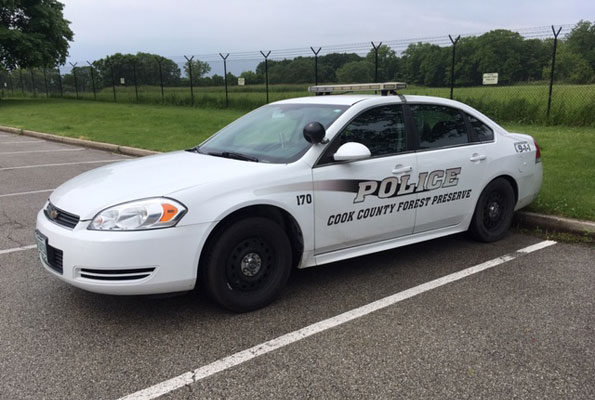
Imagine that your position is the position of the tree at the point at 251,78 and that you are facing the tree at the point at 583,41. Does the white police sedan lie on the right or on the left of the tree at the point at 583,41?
right

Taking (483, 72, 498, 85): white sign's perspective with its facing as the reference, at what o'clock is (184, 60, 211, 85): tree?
The tree is roughly at 4 o'clock from the white sign.

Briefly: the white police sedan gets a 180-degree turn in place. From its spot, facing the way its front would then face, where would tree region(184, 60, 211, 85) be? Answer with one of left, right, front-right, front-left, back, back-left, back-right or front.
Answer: front-left

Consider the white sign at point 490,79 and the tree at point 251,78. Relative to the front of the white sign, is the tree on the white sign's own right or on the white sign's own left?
on the white sign's own right

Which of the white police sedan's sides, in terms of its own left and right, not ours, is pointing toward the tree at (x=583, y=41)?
back

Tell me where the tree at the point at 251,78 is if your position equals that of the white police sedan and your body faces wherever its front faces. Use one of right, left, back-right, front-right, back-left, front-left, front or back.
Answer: back-right

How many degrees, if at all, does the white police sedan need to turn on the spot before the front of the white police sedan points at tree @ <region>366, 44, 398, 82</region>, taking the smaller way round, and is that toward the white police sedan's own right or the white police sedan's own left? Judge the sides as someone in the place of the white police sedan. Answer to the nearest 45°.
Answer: approximately 135° to the white police sedan's own right

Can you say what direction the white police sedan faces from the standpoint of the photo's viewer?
facing the viewer and to the left of the viewer

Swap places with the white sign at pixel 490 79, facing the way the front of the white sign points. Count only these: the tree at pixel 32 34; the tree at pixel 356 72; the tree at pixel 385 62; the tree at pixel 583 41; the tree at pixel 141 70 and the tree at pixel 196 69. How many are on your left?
1

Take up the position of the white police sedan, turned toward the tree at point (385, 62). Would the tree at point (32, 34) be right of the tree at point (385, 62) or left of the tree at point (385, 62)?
left

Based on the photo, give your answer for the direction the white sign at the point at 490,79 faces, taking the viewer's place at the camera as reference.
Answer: facing the viewer

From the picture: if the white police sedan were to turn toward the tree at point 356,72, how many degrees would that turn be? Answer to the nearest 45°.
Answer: approximately 135° to its right

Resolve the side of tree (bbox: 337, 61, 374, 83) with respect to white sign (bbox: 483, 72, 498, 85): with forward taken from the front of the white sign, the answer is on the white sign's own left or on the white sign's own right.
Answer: on the white sign's own right

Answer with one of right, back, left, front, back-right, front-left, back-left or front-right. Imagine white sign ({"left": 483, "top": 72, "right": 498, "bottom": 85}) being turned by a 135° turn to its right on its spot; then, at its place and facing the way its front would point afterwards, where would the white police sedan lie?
back-left

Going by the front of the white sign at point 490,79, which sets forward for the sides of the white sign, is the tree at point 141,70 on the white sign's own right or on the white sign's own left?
on the white sign's own right
